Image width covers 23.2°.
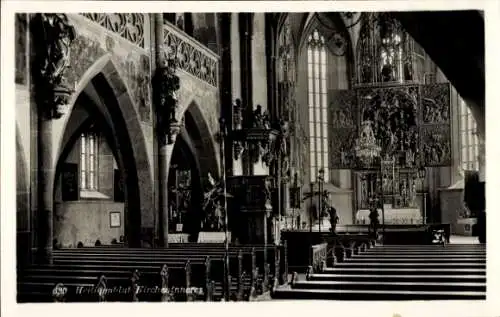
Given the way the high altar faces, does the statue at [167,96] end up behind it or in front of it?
in front

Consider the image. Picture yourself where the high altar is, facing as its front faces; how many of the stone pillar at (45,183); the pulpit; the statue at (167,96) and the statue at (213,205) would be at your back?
0

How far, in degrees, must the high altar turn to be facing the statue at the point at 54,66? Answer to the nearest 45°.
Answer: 0° — it already faces it

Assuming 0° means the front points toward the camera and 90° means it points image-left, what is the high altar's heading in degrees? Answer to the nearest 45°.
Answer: approximately 0°

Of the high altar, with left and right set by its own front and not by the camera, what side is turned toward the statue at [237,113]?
front

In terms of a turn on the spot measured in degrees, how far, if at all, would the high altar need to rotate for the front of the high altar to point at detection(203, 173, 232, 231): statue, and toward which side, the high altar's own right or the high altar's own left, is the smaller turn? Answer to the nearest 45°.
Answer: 0° — it already faces it

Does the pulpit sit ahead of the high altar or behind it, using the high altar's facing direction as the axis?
ahead

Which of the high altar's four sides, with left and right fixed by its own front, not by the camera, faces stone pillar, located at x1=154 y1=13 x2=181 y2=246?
front

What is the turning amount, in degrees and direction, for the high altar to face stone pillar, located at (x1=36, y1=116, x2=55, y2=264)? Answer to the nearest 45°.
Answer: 0° — it already faces it
